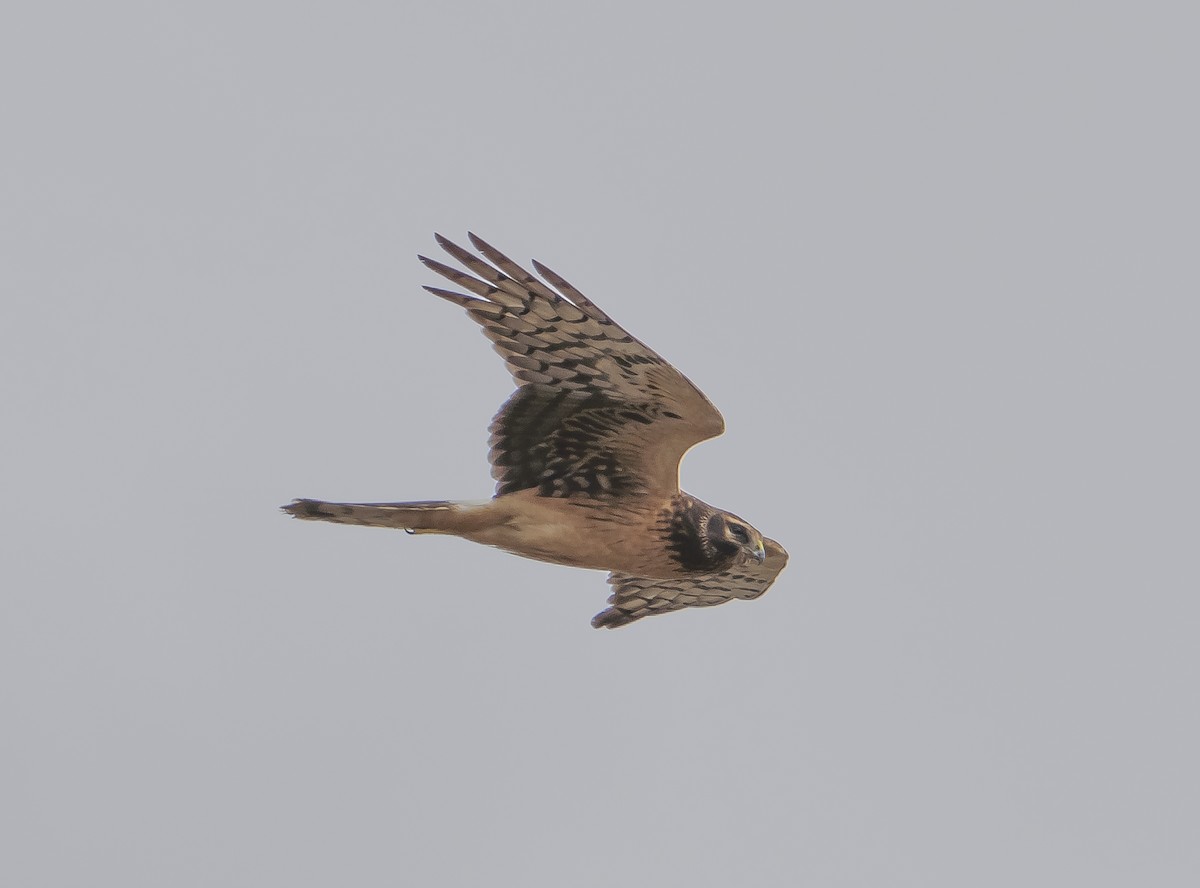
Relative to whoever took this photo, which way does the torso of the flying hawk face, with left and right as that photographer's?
facing to the right of the viewer
